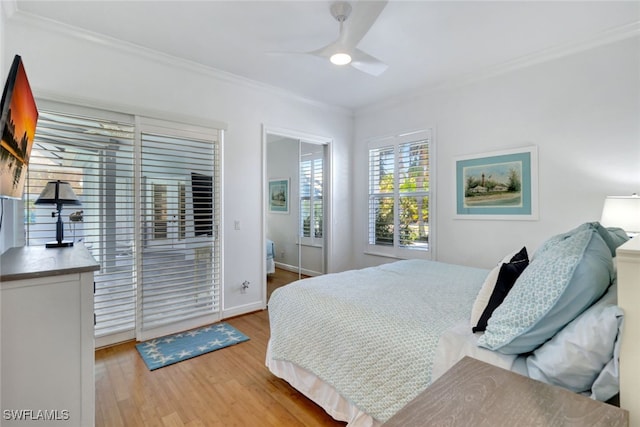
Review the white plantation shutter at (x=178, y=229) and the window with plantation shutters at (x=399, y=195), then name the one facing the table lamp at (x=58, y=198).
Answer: the window with plantation shutters

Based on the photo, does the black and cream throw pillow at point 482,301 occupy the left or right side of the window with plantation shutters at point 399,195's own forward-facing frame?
on its left

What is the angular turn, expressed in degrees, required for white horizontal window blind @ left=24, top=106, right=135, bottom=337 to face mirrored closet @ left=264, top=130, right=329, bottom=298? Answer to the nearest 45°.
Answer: approximately 45° to its left

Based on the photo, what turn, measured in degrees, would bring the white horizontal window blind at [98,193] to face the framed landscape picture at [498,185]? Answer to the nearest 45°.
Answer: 0° — it already faces it

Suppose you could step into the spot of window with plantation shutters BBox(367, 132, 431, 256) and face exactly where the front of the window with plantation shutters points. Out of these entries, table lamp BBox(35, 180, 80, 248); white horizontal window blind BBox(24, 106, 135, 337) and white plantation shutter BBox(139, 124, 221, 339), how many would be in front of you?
3

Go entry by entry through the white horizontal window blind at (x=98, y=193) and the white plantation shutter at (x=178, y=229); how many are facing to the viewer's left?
0

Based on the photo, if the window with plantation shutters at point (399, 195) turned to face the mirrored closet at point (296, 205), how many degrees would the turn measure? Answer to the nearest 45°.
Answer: approximately 45° to its right

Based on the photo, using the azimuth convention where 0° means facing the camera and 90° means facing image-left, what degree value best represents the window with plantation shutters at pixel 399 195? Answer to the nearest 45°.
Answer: approximately 45°

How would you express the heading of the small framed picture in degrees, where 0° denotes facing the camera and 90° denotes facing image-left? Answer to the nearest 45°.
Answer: approximately 45°

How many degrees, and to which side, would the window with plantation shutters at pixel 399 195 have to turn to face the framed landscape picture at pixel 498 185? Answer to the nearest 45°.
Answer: approximately 90° to its left
